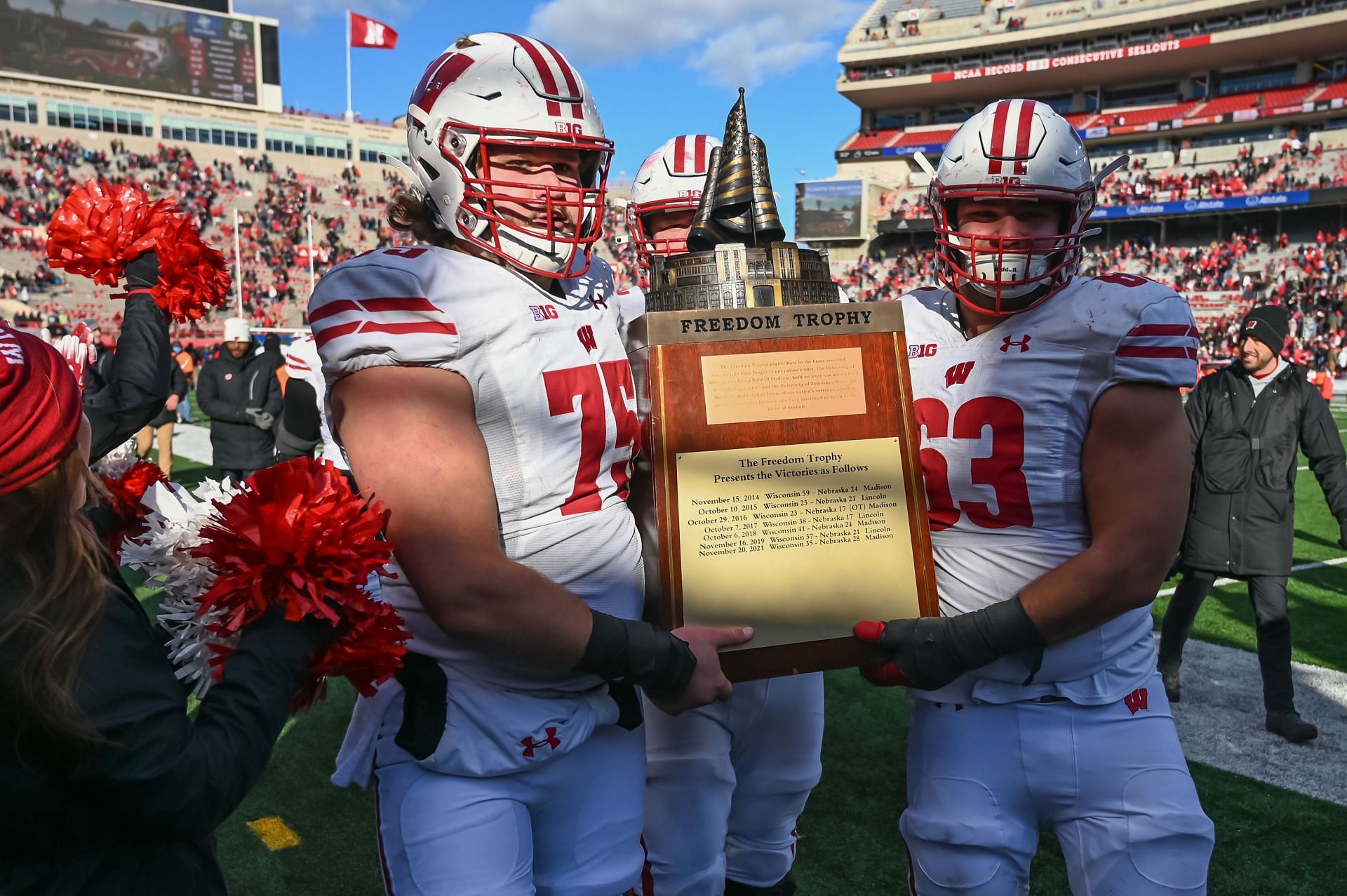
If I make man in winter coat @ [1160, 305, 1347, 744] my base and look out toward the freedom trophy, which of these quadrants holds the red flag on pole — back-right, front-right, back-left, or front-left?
back-right

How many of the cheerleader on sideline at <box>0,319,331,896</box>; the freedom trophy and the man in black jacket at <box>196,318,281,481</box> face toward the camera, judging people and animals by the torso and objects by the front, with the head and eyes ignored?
2

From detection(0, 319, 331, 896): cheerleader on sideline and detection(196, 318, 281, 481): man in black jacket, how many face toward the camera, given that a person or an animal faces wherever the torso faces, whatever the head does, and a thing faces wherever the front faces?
1

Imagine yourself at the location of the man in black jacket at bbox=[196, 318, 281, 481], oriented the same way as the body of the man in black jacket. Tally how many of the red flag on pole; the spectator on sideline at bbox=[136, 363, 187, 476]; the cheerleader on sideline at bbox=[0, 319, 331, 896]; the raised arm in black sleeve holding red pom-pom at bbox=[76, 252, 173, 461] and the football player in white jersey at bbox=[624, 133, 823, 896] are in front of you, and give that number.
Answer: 3

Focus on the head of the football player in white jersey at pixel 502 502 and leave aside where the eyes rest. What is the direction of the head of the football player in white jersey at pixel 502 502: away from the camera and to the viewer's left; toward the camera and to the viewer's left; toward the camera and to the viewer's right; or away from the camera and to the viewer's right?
toward the camera and to the viewer's right

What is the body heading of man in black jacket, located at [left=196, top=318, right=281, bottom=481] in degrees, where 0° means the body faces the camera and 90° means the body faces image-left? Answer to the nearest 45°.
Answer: approximately 0°

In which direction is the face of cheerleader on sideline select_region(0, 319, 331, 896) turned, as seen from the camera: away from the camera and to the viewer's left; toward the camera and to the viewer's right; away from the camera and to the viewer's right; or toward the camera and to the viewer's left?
away from the camera and to the viewer's right

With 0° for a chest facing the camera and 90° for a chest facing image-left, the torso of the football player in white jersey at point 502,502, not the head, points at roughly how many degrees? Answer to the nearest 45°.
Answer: approximately 315°
